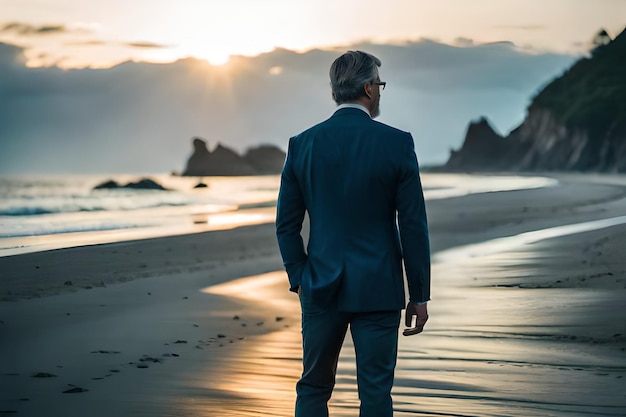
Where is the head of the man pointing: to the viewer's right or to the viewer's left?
to the viewer's right

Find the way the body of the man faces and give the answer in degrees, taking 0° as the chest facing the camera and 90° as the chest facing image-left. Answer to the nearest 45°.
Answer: approximately 180°
